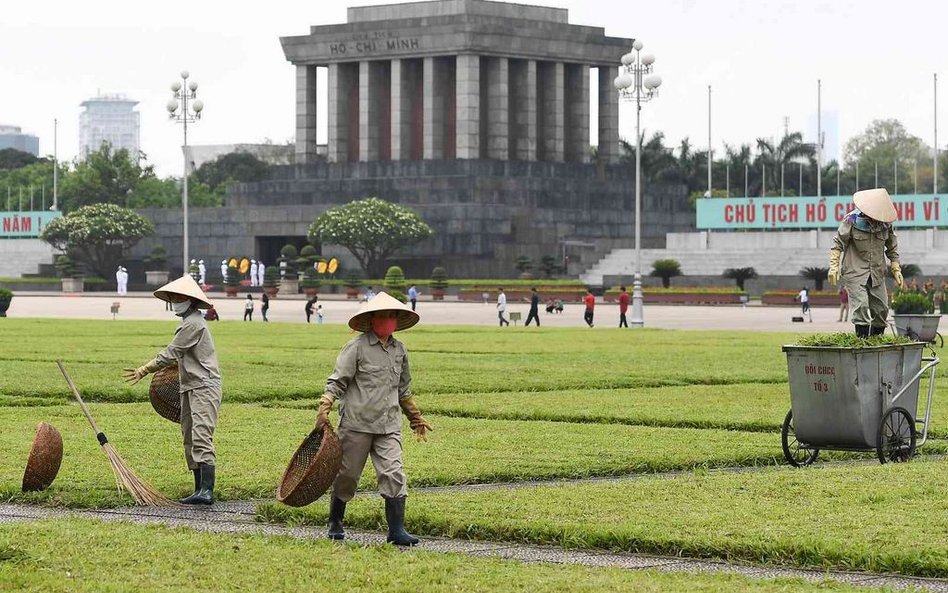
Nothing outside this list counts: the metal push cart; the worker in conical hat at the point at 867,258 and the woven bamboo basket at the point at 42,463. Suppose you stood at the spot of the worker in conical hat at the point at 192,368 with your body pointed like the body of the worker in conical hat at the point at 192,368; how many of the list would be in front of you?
1

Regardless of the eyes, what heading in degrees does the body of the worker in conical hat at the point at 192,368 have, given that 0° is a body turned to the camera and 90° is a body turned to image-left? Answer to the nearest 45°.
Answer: approximately 90°

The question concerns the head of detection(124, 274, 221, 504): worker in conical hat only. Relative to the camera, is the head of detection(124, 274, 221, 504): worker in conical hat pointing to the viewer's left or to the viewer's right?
to the viewer's left

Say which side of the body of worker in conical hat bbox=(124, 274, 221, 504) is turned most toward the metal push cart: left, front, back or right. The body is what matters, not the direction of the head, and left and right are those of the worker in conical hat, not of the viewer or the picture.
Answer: back

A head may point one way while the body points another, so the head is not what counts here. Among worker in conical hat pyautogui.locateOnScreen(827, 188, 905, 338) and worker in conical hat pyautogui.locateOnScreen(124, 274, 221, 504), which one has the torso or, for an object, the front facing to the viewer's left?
worker in conical hat pyautogui.locateOnScreen(124, 274, 221, 504)

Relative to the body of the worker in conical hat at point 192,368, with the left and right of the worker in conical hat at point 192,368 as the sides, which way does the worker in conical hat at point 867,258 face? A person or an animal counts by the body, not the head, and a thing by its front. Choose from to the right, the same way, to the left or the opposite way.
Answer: to the left

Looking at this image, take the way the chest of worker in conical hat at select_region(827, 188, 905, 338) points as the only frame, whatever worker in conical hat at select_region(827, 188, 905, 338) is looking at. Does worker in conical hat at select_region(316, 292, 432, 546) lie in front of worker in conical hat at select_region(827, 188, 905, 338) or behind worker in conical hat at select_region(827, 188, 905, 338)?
in front

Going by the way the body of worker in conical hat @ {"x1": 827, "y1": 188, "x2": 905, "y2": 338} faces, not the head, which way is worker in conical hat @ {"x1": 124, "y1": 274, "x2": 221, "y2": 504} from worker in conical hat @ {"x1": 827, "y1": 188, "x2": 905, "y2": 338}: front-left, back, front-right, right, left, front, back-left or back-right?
front-right

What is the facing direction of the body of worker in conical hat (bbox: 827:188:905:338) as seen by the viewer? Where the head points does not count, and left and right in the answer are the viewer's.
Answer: facing the viewer

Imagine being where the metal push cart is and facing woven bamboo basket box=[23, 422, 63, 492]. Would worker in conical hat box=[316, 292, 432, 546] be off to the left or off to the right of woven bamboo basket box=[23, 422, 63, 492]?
left

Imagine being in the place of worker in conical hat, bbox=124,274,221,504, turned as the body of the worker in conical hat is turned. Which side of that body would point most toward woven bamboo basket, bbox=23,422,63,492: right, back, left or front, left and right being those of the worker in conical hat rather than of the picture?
front

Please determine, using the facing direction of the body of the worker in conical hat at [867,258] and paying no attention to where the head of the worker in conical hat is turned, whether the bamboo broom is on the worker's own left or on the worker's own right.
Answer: on the worker's own right
